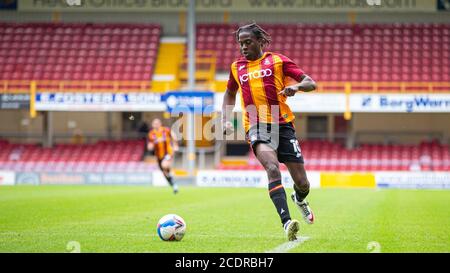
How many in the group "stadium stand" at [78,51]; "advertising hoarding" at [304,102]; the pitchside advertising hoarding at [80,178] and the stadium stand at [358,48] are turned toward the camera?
4

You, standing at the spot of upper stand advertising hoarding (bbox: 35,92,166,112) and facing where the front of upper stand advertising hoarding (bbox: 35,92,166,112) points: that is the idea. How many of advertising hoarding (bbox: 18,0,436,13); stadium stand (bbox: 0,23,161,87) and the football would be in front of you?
1

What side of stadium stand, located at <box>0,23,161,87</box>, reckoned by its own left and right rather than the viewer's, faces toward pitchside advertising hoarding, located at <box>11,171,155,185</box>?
front

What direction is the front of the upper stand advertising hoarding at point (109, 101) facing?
toward the camera

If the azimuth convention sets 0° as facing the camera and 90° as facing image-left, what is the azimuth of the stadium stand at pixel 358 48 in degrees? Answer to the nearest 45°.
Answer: approximately 0°

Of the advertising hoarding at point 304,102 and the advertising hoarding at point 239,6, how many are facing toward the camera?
2

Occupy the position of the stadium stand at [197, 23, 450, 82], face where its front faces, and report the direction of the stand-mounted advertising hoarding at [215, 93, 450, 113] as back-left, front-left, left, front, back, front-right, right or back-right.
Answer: front

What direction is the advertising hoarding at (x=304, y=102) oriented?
toward the camera

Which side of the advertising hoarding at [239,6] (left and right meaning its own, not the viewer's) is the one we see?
front

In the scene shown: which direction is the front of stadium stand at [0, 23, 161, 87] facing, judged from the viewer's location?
facing the viewer
